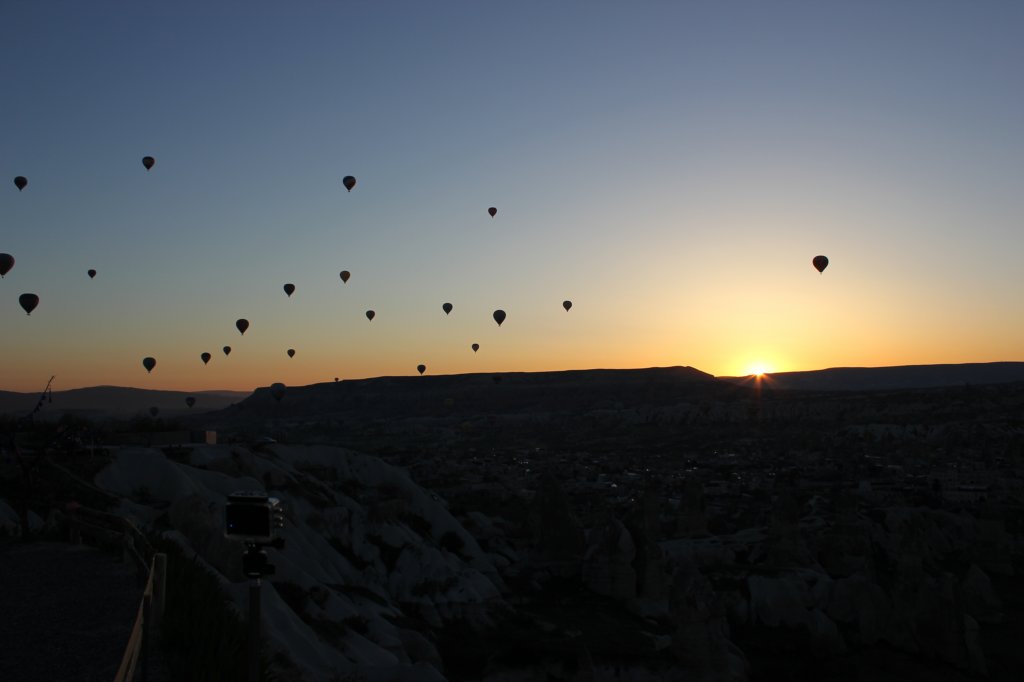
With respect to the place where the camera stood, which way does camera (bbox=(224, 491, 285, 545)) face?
facing away from the viewer and to the right of the viewer

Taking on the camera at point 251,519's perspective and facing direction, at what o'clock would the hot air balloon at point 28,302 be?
The hot air balloon is roughly at 10 o'clock from the camera.
